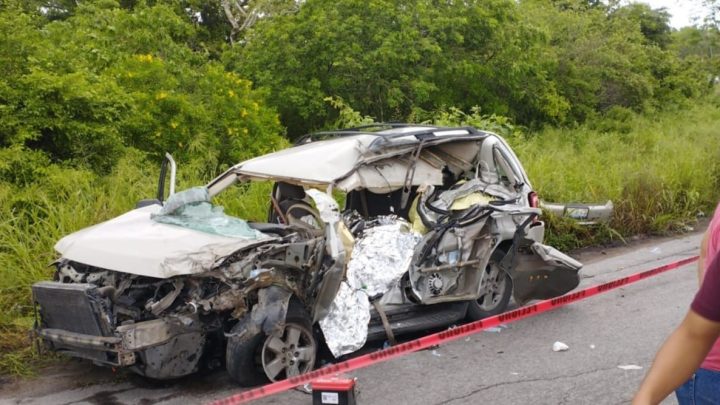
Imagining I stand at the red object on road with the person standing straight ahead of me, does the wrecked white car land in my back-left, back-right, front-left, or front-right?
back-left

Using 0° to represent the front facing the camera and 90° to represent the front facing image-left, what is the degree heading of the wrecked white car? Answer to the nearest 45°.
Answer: approximately 45°

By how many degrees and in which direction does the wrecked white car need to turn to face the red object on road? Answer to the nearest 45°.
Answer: approximately 45° to its left

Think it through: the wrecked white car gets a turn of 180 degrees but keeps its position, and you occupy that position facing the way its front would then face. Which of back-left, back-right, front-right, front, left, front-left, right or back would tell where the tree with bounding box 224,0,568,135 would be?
front-left

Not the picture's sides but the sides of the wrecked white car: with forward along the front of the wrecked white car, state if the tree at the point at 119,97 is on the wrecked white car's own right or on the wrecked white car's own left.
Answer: on the wrecked white car's own right
